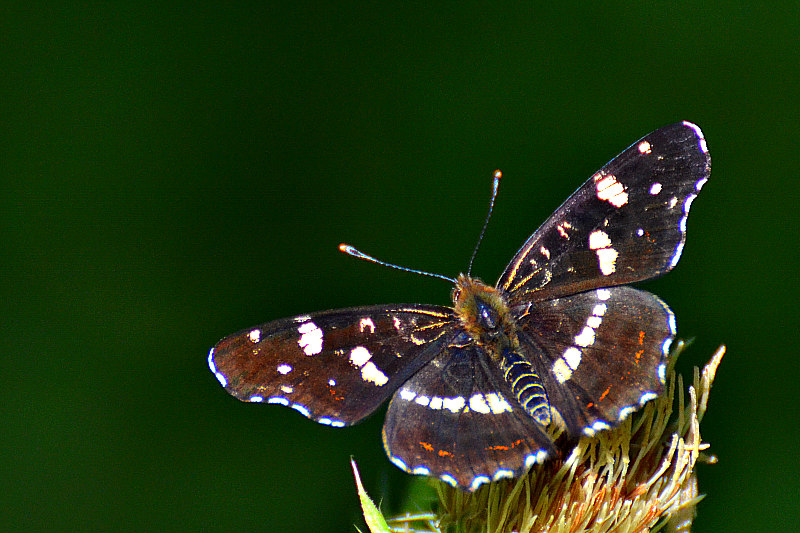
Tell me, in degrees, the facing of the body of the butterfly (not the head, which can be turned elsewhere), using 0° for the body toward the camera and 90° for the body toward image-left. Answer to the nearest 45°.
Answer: approximately 135°
